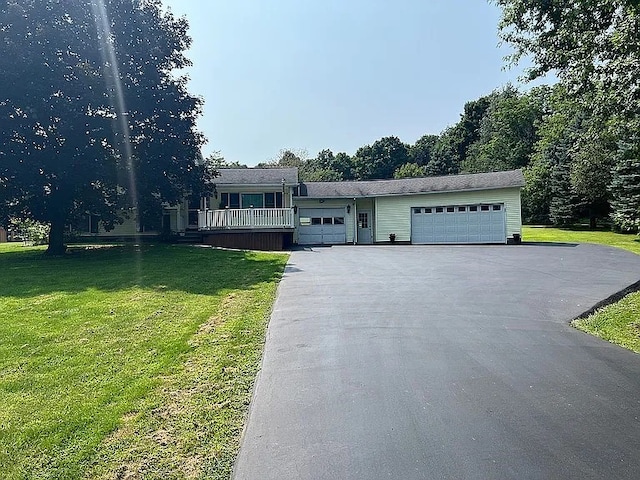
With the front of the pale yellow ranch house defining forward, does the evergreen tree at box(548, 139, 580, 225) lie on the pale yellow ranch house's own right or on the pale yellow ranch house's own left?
on the pale yellow ranch house's own left

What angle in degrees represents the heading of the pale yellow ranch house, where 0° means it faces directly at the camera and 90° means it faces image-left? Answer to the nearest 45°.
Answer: approximately 0°

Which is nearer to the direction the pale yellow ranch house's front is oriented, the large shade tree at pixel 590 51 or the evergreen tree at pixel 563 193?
the large shade tree

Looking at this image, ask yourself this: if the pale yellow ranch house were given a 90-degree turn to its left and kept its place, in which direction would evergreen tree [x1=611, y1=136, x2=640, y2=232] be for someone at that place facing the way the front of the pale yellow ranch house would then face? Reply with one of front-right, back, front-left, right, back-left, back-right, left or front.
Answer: front

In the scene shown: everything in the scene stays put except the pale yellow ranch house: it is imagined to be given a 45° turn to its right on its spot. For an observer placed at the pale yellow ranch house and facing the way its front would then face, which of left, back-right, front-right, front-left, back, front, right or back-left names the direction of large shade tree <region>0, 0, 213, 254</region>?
front
